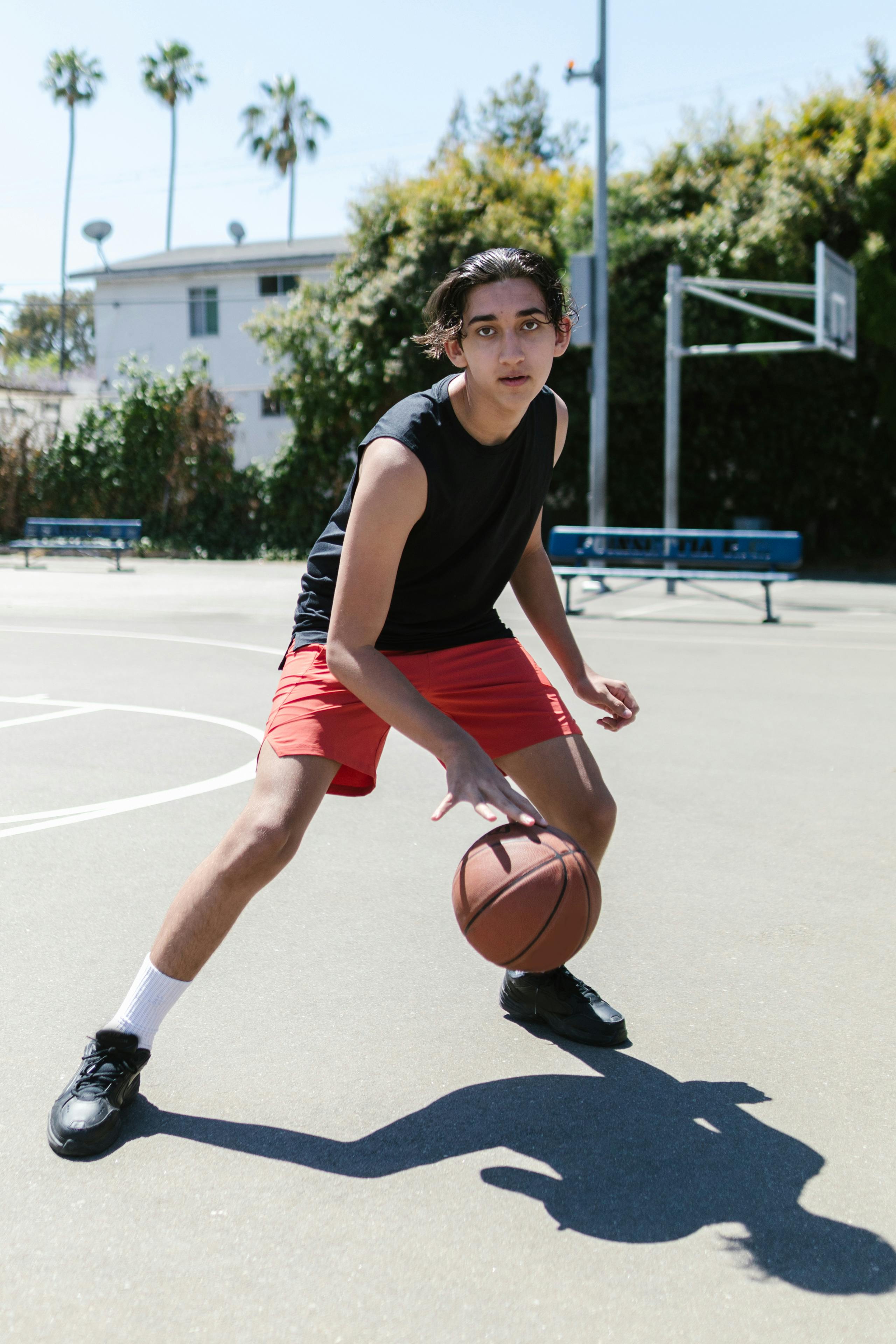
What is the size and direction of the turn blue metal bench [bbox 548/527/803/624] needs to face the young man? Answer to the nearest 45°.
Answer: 0° — it already faces them

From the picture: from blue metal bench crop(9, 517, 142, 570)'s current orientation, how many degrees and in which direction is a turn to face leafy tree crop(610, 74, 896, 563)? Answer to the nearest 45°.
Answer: approximately 90° to its left

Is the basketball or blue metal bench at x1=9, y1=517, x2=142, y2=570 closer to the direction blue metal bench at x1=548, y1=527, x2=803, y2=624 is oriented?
the basketball

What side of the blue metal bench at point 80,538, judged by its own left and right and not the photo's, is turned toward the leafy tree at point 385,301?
left

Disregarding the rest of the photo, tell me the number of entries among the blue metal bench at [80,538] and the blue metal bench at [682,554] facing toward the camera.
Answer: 2

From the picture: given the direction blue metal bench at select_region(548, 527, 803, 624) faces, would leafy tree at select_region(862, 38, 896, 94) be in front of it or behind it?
behind

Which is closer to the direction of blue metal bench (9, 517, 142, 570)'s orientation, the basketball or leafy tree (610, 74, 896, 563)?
the basketball

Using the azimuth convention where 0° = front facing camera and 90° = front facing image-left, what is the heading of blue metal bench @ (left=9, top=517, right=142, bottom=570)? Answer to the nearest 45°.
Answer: approximately 0°

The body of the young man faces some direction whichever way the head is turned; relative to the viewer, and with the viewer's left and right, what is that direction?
facing the viewer and to the right of the viewer
